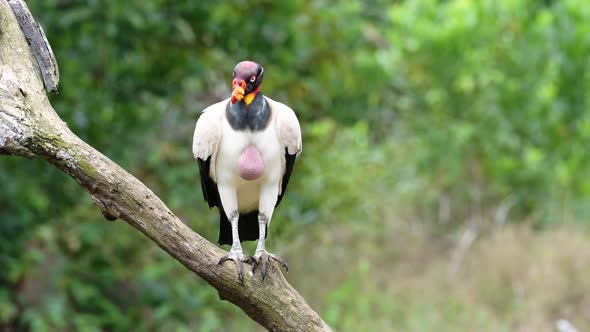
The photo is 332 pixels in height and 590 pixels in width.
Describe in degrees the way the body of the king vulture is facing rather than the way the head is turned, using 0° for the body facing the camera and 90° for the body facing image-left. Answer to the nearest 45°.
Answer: approximately 0°
